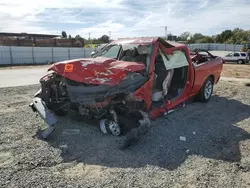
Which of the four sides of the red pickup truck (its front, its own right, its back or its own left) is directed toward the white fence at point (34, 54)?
right

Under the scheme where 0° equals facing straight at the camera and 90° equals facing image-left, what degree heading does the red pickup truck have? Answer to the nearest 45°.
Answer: approximately 45°
